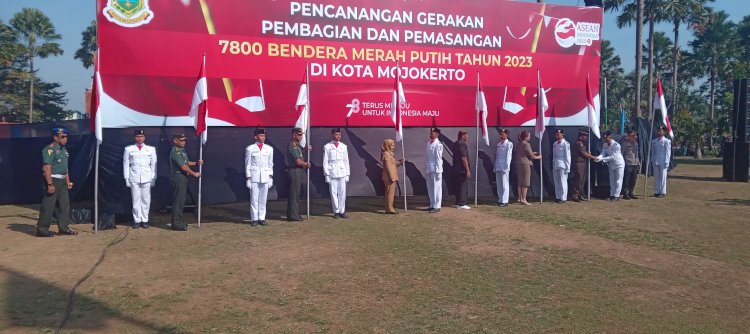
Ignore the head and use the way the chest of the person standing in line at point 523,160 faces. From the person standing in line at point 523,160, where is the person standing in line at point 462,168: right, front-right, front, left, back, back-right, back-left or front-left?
back-right

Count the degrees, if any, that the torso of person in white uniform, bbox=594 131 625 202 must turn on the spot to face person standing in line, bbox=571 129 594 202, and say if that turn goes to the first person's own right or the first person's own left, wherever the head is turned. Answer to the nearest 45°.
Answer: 0° — they already face them

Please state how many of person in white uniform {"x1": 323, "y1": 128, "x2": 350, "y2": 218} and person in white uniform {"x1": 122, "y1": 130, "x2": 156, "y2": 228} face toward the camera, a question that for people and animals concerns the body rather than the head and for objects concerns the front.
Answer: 2

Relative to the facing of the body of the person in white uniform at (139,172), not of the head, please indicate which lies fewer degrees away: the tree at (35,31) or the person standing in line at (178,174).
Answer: the person standing in line

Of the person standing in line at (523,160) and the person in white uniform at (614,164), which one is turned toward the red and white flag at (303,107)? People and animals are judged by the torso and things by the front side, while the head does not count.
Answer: the person in white uniform

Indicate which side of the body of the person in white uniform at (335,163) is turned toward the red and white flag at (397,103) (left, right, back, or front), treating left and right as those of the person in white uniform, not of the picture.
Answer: left

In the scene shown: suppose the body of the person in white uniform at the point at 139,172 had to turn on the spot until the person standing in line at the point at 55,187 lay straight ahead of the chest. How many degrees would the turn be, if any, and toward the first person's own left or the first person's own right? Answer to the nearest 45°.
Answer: approximately 90° to the first person's own right

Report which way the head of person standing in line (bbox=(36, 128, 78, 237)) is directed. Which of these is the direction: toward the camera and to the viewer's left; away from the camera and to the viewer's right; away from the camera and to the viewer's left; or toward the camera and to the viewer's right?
toward the camera and to the viewer's right

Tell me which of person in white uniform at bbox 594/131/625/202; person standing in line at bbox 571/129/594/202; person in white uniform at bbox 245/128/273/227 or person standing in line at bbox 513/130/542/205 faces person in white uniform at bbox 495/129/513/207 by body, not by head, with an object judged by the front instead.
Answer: person in white uniform at bbox 594/131/625/202
